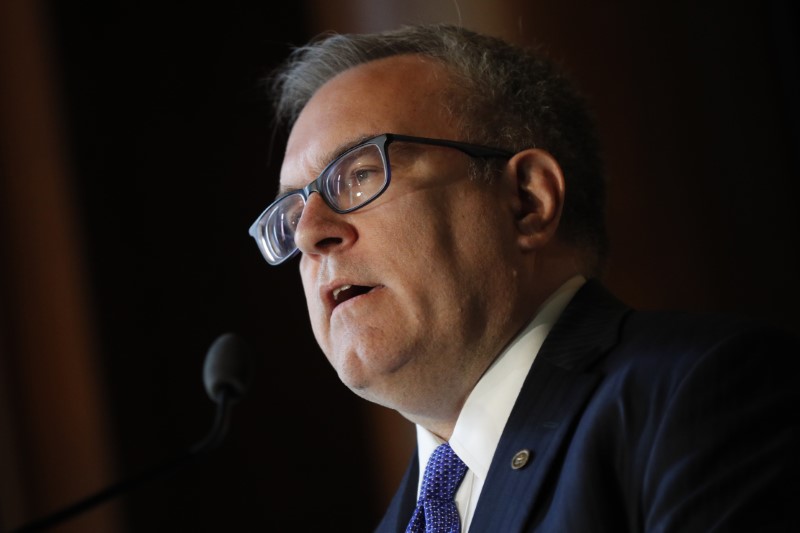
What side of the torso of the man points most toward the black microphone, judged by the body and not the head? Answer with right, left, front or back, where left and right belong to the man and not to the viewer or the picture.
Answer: front

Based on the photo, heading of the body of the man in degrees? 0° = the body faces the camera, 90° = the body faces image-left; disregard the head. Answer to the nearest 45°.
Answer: approximately 45°
